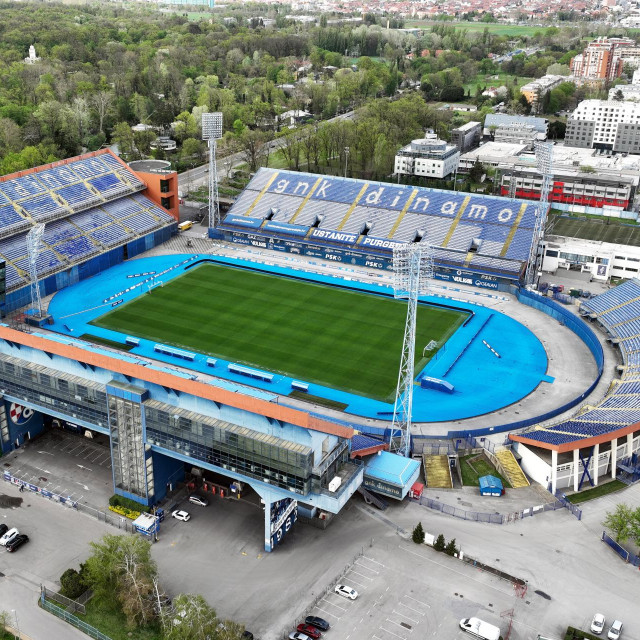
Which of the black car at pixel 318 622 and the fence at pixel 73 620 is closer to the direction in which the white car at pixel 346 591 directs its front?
the fence

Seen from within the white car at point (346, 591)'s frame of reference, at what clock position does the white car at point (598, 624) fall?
the white car at point (598, 624) is roughly at 5 o'clock from the white car at point (346, 591).

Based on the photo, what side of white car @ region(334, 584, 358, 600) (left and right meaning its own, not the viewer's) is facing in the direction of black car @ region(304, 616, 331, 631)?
left

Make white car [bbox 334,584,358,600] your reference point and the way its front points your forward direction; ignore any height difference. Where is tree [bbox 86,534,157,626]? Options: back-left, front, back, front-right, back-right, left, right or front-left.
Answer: front-left

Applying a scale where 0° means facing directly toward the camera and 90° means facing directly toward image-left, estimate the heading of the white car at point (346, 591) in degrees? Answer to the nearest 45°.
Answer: approximately 135°

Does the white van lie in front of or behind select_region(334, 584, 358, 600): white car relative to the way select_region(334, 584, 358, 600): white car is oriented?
behind
